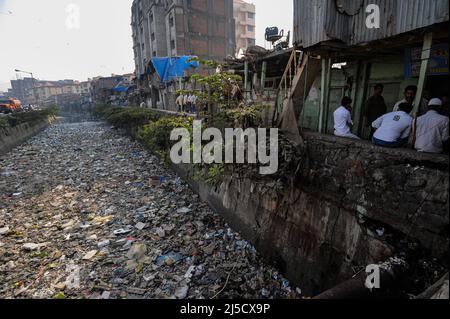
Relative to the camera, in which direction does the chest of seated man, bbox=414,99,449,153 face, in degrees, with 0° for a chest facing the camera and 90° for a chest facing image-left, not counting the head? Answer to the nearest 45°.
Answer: approximately 180°

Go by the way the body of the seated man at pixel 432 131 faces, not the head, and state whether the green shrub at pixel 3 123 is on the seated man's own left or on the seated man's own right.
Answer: on the seated man's own left

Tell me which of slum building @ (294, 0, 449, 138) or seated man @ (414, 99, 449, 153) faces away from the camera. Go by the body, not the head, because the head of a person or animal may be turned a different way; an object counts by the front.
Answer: the seated man

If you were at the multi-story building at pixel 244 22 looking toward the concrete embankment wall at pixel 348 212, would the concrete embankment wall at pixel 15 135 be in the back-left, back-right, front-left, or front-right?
front-right

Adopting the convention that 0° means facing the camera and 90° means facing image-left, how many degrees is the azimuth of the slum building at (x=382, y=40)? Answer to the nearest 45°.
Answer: approximately 45°

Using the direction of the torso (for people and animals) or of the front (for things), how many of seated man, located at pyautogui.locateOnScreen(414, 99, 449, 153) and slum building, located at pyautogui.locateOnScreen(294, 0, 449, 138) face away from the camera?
1

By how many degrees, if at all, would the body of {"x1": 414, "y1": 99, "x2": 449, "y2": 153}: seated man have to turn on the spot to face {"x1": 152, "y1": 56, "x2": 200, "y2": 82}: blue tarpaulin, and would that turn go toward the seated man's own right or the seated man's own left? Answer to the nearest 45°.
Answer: approximately 45° to the seated man's own left

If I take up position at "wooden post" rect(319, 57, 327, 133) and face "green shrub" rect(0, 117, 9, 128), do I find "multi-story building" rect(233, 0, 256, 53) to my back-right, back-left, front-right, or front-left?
front-right
